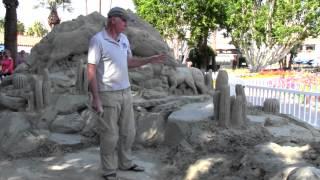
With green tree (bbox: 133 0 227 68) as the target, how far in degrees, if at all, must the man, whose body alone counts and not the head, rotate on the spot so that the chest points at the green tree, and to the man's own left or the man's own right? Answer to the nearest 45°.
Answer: approximately 135° to the man's own left

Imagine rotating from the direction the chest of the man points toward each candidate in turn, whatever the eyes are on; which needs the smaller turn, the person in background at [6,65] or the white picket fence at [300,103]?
the white picket fence

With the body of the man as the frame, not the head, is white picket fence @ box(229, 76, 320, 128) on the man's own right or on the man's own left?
on the man's own left

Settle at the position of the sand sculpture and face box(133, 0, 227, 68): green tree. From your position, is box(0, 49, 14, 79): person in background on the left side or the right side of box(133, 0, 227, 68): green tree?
left

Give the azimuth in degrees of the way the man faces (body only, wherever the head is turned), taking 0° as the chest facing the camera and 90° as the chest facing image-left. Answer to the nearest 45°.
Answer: approximately 315°
